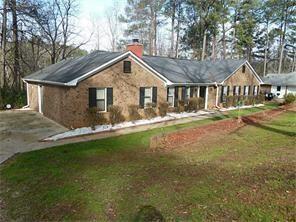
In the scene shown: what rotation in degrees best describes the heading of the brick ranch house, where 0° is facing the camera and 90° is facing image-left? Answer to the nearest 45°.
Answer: approximately 315°
